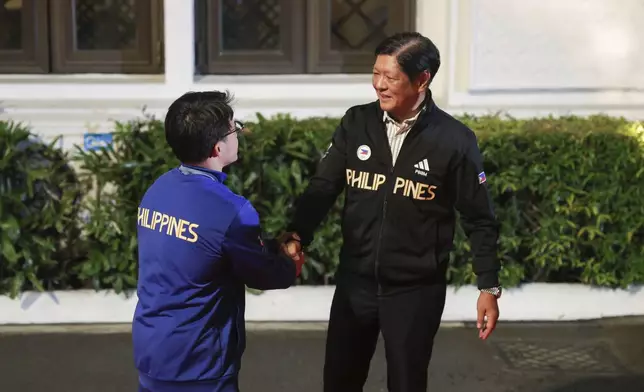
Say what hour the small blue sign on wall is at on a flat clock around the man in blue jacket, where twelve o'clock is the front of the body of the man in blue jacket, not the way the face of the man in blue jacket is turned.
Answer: The small blue sign on wall is roughly at 10 o'clock from the man in blue jacket.

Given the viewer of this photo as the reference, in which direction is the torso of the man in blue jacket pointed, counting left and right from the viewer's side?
facing away from the viewer and to the right of the viewer

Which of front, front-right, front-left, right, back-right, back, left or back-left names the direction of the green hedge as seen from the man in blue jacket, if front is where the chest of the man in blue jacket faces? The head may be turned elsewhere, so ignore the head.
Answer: front-left

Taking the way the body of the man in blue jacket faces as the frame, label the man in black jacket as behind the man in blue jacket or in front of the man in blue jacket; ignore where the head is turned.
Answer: in front

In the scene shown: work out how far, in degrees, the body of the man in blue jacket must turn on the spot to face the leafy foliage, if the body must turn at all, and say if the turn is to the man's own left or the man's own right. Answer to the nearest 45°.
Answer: approximately 45° to the man's own left

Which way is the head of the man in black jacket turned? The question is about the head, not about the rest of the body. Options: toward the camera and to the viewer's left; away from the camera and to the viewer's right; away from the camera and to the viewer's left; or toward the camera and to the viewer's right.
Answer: toward the camera and to the viewer's left

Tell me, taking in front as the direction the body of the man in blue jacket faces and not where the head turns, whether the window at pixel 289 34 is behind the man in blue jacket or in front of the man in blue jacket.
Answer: in front
